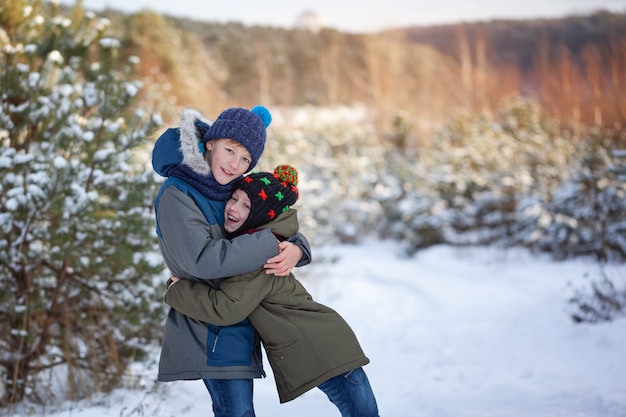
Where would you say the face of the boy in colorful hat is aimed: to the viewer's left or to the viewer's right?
to the viewer's left

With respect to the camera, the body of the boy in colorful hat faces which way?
to the viewer's left

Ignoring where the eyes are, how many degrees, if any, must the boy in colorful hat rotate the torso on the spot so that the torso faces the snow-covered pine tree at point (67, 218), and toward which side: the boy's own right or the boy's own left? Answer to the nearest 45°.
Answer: approximately 45° to the boy's own right
